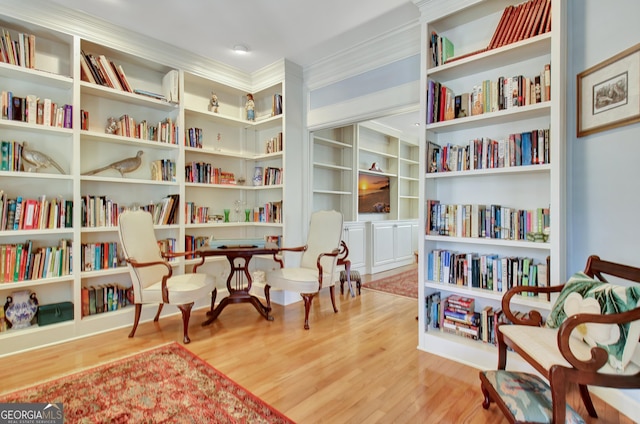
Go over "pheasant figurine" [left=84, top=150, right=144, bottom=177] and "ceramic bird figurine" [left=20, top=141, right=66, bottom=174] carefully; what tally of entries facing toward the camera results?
0

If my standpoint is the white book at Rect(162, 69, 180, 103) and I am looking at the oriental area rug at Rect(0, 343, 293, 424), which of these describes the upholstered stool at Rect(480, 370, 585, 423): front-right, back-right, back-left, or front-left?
front-left

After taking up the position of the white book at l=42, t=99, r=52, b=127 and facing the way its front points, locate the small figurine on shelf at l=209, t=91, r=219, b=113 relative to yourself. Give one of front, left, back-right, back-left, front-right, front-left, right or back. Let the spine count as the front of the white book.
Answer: left

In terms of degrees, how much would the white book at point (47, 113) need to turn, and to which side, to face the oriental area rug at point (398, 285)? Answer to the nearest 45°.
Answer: approximately 90° to its left

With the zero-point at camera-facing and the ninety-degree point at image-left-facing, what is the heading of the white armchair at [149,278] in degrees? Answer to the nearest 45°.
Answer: approximately 315°

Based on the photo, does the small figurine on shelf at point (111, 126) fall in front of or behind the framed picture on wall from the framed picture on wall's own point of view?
in front

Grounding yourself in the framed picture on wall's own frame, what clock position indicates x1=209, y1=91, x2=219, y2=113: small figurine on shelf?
The small figurine on shelf is roughly at 1 o'clock from the framed picture on wall.

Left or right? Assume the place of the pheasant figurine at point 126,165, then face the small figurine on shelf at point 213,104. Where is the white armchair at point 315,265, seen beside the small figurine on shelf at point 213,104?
right

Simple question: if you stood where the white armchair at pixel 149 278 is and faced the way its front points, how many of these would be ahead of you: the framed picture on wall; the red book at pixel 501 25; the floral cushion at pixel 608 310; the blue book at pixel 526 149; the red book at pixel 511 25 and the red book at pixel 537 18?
6

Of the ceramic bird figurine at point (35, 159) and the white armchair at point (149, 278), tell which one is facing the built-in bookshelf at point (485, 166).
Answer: the white armchair

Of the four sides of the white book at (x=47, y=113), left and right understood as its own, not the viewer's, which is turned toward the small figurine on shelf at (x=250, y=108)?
left
